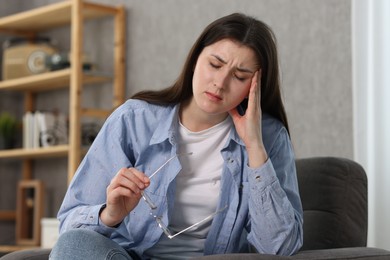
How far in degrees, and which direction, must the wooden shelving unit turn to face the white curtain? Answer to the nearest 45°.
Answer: approximately 90° to its left

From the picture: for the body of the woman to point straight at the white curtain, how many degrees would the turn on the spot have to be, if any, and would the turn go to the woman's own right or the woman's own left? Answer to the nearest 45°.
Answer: approximately 135° to the woman's own left

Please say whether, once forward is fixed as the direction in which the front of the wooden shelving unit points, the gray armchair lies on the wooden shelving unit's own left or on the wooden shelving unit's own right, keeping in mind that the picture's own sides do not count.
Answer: on the wooden shelving unit's own left

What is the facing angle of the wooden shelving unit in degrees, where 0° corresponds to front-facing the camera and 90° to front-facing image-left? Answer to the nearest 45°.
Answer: approximately 45°

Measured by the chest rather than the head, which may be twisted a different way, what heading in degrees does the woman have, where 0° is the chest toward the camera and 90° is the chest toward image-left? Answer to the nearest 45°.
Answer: approximately 0°

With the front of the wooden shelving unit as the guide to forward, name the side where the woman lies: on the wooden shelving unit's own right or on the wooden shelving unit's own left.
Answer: on the wooden shelving unit's own left
